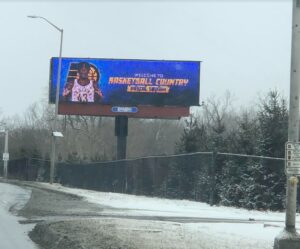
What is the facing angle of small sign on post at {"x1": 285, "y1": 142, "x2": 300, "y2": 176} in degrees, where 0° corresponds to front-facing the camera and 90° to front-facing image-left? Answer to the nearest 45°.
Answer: approximately 0°

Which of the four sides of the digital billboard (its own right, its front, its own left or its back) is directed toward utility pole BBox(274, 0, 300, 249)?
front

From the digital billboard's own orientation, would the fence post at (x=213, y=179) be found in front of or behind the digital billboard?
in front

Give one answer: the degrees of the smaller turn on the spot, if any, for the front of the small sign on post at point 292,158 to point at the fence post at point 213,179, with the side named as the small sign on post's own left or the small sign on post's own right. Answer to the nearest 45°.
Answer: approximately 180°

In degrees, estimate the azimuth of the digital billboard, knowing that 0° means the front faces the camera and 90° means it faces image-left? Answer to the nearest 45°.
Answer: approximately 0°
